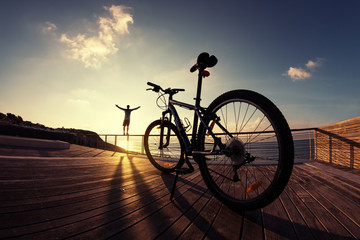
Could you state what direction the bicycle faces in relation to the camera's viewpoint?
facing away from the viewer and to the left of the viewer

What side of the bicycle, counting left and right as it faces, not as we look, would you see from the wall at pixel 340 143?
right
